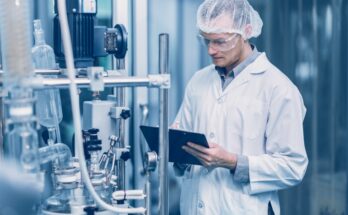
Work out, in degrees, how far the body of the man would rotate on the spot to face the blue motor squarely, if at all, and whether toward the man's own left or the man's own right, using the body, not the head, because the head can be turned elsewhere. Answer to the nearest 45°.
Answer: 0° — they already face it

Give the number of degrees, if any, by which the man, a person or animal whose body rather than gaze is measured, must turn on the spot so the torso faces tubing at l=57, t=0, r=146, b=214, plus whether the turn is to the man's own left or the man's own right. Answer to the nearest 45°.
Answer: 0° — they already face it

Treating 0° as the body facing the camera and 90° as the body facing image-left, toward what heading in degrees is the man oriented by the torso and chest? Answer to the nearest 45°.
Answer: approximately 45°

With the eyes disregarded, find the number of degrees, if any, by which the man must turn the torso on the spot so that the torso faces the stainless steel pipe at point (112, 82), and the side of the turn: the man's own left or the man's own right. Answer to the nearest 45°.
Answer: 0° — they already face it

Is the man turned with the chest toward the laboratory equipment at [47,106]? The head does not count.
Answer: yes
